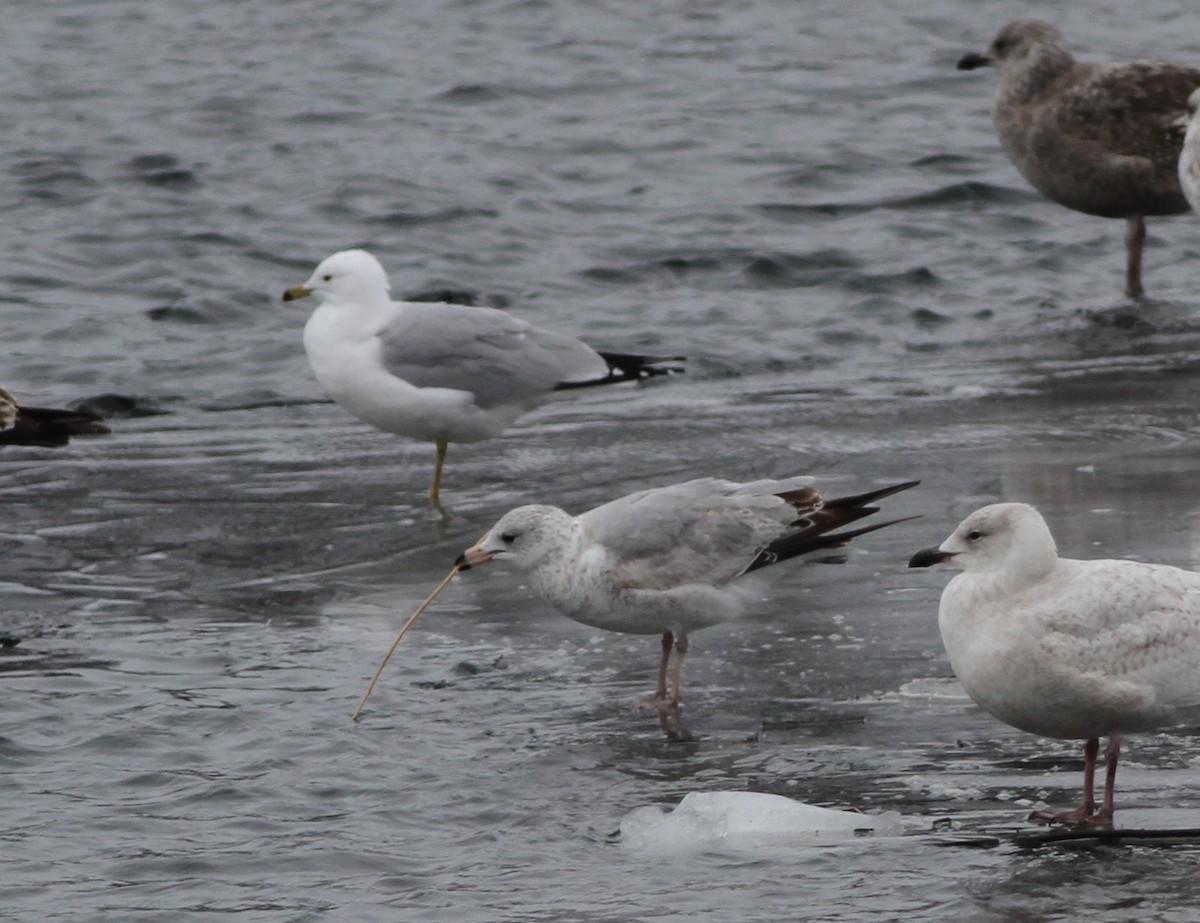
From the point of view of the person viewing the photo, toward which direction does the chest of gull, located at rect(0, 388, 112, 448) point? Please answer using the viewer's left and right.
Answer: facing to the left of the viewer

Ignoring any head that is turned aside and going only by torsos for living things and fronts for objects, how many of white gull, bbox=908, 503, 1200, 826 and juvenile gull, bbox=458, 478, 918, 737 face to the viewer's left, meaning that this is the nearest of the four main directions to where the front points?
2

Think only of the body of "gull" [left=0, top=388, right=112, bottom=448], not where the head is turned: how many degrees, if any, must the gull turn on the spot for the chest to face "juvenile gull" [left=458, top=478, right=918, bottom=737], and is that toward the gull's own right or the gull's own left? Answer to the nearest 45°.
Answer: approximately 135° to the gull's own left

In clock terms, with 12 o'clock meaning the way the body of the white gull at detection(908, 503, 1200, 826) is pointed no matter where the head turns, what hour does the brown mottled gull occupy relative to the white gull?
The brown mottled gull is roughly at 3 o'clock from the white gull.

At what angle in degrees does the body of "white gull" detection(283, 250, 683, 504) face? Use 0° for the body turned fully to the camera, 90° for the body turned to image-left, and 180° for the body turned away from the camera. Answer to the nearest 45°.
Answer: approximately 90°

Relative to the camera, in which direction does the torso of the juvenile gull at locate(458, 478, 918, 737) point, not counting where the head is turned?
to the viewer's left

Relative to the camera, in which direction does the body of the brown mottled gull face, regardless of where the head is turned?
to the viewer's left

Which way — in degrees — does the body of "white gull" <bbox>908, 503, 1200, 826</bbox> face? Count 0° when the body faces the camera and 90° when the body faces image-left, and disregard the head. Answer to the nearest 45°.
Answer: approximately 90°
